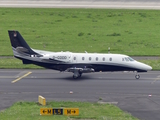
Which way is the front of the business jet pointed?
to the viewer's right
